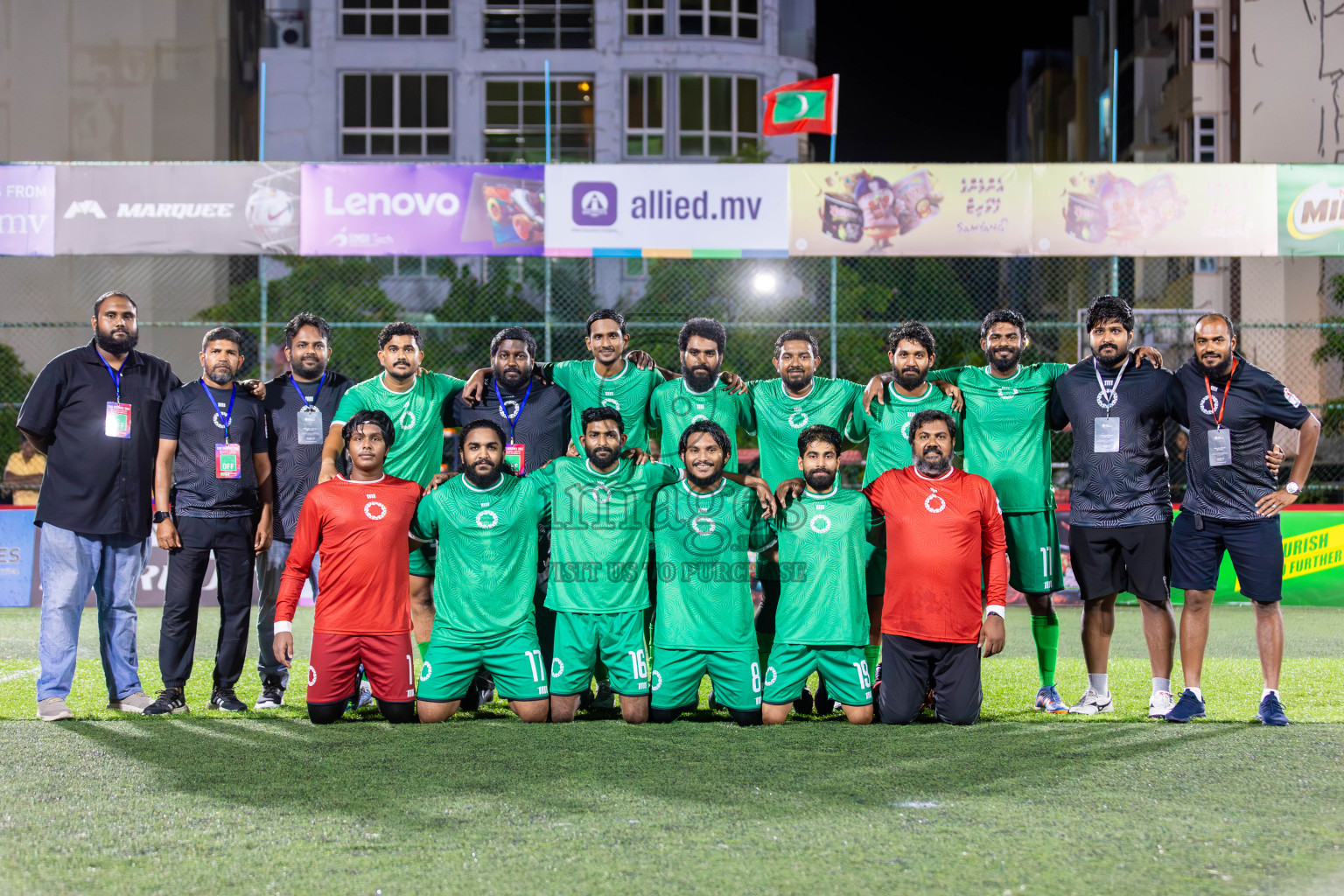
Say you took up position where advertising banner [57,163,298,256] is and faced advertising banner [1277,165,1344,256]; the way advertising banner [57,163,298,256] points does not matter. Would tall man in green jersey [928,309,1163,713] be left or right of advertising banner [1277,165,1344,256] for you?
right

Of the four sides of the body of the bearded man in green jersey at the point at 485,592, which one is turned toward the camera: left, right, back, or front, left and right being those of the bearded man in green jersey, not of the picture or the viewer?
front

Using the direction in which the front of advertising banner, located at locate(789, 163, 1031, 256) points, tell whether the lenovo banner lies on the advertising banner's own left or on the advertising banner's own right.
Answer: on the advertising banner's own right

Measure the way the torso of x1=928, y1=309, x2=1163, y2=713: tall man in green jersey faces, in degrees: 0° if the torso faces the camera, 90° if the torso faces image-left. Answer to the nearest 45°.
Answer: approximately 0°

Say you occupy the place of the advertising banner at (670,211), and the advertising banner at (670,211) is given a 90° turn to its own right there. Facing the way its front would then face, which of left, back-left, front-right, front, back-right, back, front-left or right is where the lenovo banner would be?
front

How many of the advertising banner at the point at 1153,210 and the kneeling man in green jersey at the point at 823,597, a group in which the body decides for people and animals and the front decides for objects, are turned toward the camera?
2

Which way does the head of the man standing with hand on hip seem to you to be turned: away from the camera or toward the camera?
toward the camera

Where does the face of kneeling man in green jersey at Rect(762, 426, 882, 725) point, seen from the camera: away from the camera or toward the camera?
toward the camera

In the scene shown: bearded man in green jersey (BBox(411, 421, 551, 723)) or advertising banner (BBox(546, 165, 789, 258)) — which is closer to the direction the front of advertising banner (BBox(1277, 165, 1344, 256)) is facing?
the bearded man in green jersey

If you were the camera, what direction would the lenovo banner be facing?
facing the viewer

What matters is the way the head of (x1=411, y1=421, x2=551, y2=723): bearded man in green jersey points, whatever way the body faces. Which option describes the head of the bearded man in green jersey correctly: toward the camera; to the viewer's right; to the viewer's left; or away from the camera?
toward the camera

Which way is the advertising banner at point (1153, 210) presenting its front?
toward the camera

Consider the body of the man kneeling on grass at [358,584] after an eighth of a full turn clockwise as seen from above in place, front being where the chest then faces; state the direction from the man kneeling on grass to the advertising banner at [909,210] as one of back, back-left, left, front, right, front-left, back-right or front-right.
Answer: back

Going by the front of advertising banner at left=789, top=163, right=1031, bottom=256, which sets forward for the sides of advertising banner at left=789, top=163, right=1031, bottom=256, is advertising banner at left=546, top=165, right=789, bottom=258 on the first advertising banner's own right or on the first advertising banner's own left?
on the first advertising banner's own right

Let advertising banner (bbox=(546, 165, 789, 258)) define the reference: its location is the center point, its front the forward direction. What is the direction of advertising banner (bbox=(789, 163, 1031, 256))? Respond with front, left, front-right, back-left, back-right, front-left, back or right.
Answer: left

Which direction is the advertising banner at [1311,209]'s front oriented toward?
toward the camera

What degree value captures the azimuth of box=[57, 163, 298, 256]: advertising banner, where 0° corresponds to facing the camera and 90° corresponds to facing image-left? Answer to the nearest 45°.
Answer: approximately 0°
